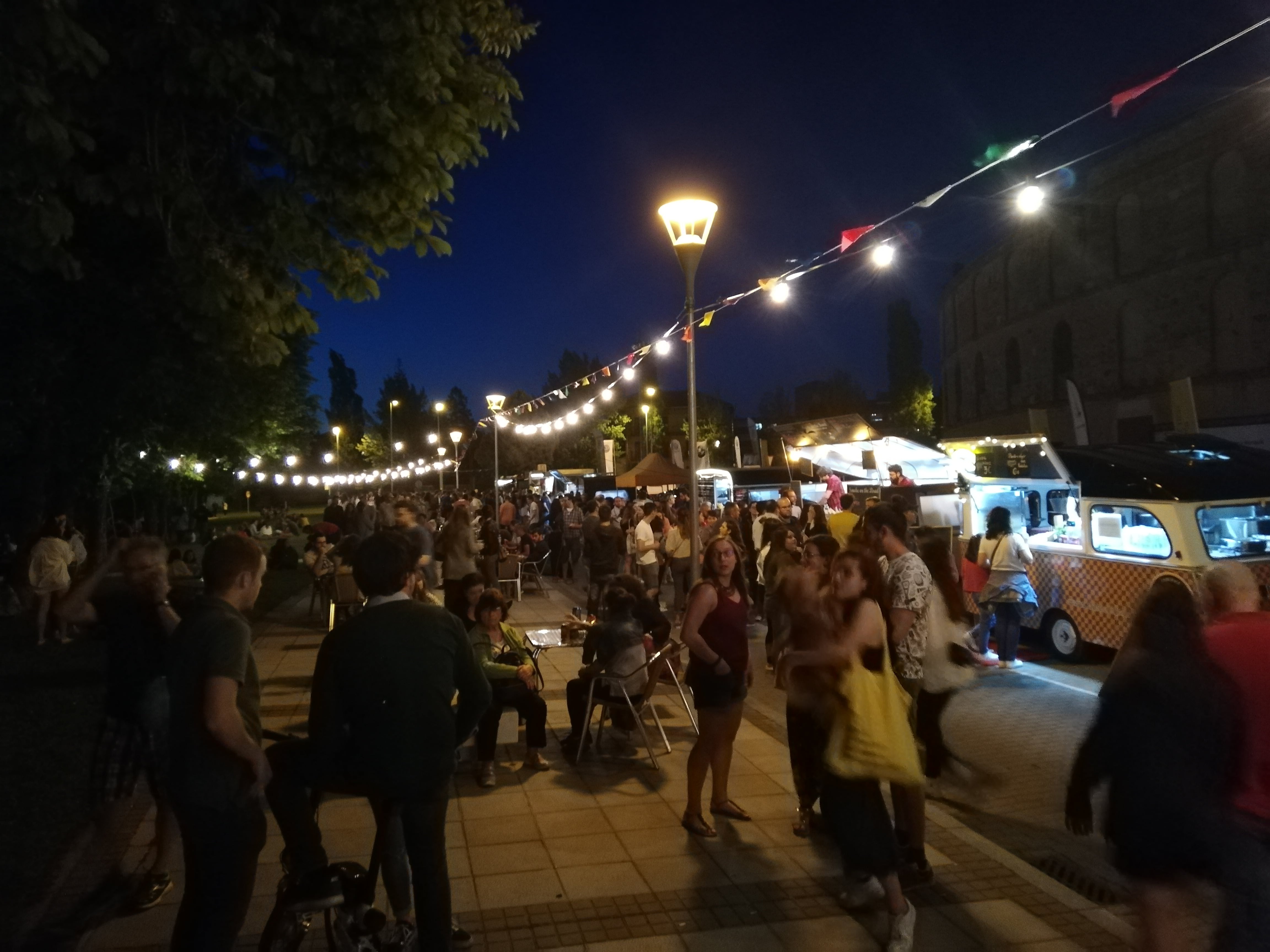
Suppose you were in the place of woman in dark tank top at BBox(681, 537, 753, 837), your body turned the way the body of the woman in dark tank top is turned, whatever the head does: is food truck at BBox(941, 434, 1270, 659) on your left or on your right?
on your left

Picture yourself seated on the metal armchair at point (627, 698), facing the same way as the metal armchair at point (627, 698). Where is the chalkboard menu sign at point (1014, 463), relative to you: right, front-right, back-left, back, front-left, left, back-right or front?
back-right

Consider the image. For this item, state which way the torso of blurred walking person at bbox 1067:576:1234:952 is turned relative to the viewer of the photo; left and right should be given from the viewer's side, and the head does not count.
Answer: facing away from the viewer

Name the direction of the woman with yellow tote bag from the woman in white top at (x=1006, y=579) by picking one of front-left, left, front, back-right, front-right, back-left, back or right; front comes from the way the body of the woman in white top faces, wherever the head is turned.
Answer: back

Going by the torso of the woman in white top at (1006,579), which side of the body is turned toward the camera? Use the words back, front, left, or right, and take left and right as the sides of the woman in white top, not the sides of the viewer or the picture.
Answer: back

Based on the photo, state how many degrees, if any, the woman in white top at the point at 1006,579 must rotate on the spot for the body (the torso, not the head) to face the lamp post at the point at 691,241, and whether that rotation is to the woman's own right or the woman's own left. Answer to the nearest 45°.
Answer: approximately 135° to the woman's own left

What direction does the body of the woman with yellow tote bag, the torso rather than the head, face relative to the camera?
to the viewer's left

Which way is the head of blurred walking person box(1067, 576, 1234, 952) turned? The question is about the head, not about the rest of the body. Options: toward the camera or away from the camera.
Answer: away from the camera

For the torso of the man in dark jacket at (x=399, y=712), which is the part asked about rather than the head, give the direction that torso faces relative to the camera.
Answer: away from the camera
